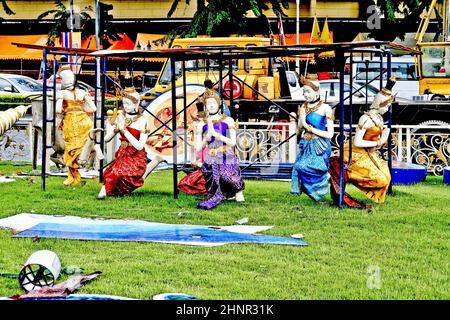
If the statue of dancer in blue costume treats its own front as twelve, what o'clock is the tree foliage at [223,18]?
The tree foliage is roughly at 4 o'clock from the statue of dancer in blue costume.

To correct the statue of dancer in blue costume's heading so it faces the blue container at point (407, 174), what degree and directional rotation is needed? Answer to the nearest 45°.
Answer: approximately 180°

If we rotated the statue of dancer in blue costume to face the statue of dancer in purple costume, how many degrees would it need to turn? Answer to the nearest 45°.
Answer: approximately 45° to its right

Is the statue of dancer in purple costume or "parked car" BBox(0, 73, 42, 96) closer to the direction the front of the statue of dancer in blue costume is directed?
the statue of dancer in purple costume

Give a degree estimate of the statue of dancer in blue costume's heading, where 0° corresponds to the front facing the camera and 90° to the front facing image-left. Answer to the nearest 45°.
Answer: approximately 45°

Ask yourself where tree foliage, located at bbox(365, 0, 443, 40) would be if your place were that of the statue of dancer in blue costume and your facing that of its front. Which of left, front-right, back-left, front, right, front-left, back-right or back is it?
back-right

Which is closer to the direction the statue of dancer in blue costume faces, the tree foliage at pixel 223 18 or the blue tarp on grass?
the blue tarp on grass

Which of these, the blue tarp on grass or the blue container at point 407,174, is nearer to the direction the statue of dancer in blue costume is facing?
the blue tarp on grass

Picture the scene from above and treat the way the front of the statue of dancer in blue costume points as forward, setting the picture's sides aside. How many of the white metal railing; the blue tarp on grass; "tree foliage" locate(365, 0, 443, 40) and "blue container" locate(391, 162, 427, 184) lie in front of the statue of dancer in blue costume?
1

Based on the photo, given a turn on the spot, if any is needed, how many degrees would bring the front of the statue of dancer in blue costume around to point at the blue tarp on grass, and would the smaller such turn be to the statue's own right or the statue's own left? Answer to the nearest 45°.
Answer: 0° — it already faces it

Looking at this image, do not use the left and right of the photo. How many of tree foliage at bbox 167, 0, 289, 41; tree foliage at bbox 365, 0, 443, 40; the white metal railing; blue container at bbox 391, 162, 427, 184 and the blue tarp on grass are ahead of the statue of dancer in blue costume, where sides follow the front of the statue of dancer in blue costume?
1

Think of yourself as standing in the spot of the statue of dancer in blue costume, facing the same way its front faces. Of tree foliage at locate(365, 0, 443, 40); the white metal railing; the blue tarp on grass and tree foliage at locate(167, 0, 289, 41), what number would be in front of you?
1
